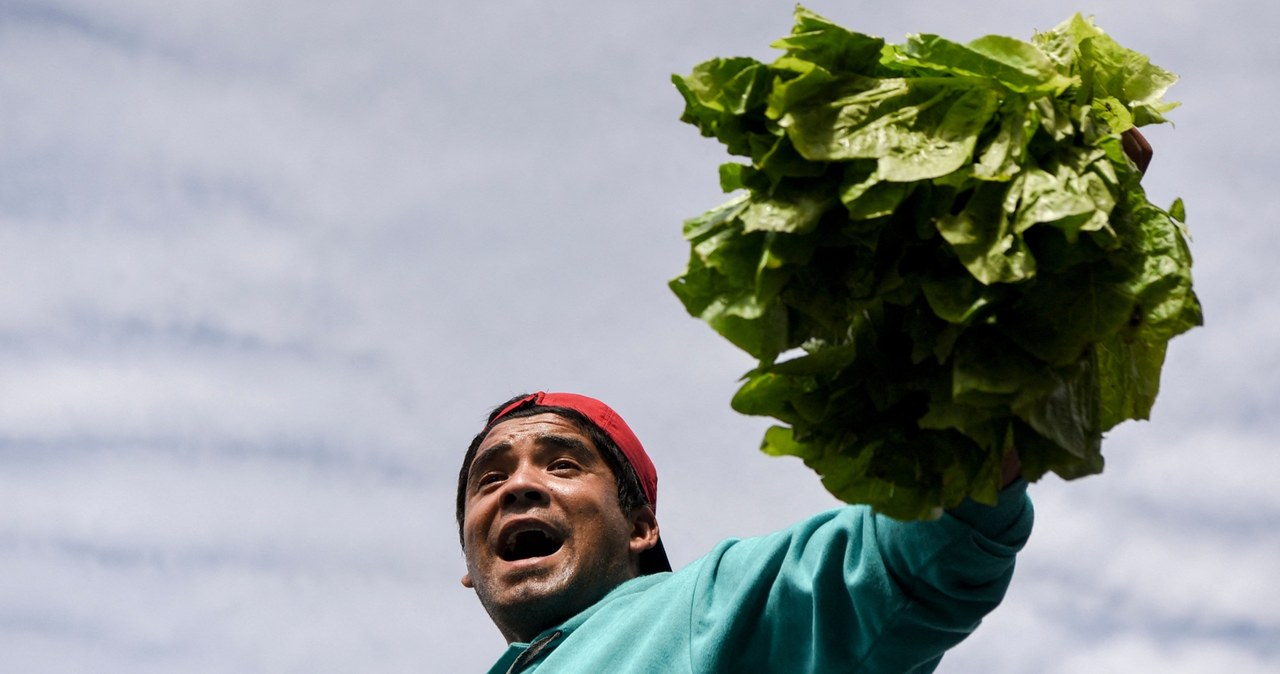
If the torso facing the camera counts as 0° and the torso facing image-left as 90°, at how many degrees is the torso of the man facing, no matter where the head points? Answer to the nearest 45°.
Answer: approximately 45°
